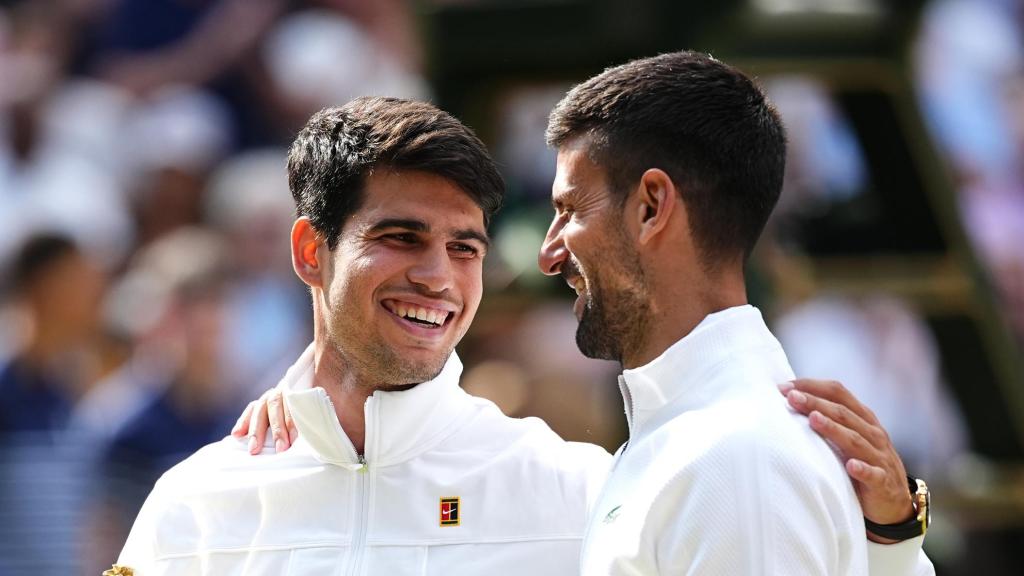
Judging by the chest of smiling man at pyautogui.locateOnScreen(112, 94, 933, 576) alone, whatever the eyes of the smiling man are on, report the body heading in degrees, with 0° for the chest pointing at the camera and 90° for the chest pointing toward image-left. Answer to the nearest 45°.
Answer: approximately 0°

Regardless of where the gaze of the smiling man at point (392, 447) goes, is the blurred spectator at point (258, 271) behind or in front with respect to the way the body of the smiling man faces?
behind

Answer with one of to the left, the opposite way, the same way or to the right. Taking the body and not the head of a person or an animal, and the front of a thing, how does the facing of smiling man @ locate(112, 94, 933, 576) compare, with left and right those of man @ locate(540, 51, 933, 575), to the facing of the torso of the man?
to the left

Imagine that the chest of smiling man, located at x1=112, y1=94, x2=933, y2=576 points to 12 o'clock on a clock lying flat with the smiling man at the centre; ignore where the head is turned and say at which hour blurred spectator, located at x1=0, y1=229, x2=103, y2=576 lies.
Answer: The blurred spectator is roughly at 5 o'clock from the smiling man.

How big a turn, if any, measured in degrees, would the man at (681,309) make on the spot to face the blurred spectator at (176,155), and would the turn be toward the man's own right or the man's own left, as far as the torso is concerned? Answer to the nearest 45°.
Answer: approximately 45° to the man's own right

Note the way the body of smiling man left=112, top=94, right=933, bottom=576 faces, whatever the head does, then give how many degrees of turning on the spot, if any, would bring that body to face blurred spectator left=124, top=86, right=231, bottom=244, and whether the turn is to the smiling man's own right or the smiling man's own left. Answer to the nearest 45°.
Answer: approximately 180°

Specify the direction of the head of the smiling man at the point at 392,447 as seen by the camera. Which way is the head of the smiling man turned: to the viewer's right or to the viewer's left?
to the viewer's right

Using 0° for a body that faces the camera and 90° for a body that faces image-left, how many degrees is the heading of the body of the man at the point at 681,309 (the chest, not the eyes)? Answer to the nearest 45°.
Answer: approximately 90°

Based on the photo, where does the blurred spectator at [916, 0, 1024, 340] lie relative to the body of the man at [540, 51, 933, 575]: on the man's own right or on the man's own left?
on the man's own right
